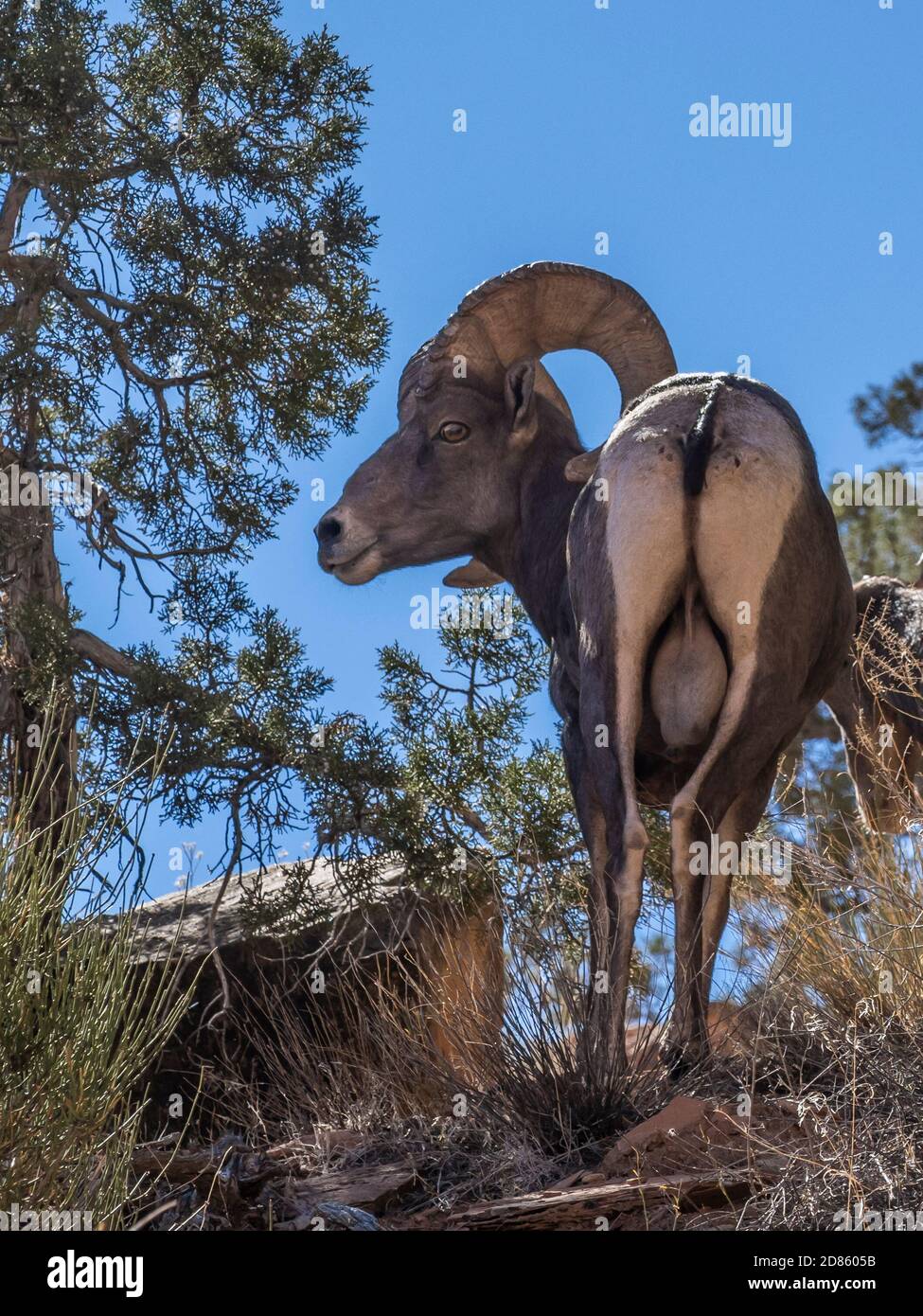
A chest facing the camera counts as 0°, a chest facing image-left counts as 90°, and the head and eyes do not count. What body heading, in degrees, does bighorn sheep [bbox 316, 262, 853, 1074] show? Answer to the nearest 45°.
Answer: approximately 180°
